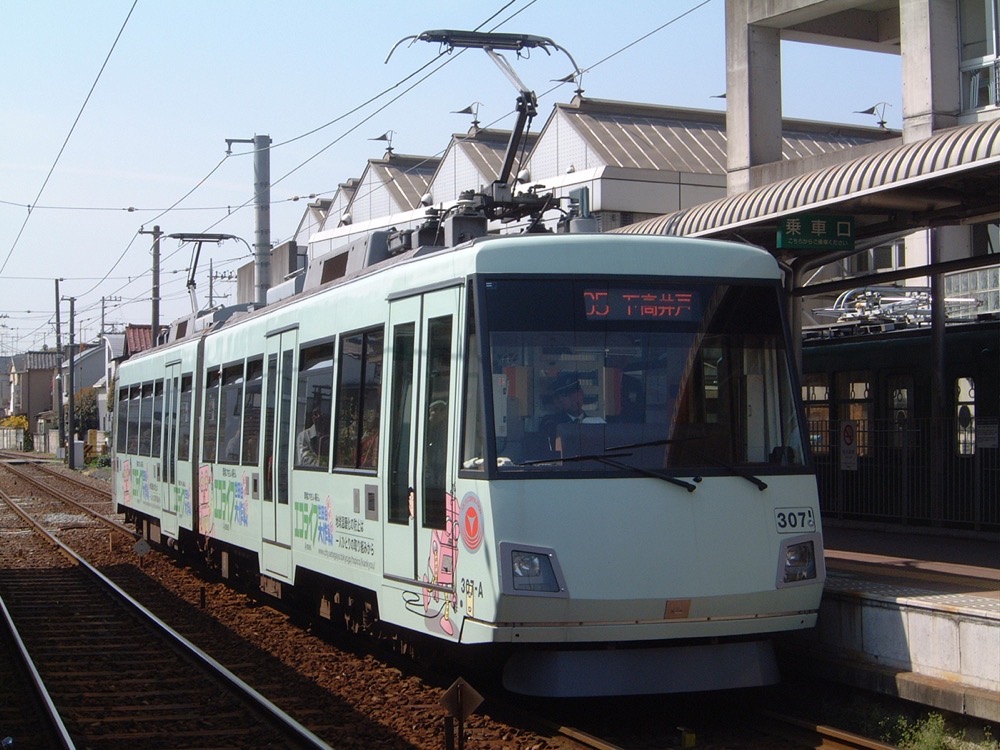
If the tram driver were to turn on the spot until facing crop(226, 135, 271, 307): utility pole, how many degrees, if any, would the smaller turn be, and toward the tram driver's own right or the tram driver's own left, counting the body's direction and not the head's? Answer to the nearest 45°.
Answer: approximately 135° to the tram driver's own left

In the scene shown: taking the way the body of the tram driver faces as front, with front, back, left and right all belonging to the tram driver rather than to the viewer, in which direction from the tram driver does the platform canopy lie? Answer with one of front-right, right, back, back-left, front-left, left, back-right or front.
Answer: left

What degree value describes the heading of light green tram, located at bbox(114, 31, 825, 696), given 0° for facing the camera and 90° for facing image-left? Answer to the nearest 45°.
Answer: approximately 315°

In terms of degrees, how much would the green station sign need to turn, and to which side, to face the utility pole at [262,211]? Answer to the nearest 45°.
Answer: approximately 135° to its right

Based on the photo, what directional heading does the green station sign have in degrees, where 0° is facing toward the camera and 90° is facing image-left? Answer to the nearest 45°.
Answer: approximately 0°

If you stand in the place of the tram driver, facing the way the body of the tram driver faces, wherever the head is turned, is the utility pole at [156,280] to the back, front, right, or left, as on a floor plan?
back

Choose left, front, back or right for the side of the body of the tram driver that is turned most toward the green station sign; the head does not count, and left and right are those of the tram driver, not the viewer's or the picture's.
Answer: left

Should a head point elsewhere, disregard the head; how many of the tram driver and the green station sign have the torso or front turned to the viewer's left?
0

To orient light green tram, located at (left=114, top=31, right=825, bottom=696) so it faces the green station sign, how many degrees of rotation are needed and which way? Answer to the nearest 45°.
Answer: approximately 90° to its left

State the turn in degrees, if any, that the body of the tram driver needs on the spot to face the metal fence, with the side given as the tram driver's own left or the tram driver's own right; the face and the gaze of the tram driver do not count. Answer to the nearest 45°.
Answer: approximately 90° to the tram driver's own left

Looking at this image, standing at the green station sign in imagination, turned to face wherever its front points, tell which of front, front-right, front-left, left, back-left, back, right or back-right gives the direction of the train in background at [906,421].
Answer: back

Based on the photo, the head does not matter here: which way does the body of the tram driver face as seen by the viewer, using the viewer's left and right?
facing the viewer and to the right of the viewer

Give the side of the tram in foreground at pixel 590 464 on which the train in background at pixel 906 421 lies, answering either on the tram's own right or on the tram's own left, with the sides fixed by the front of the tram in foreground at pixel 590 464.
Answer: on the tram's own left

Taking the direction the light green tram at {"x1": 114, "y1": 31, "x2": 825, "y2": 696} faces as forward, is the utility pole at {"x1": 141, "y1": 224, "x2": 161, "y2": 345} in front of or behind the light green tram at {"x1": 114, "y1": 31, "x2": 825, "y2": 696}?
behind

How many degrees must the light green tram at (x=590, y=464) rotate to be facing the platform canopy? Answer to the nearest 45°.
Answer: approximately 90° to its left
